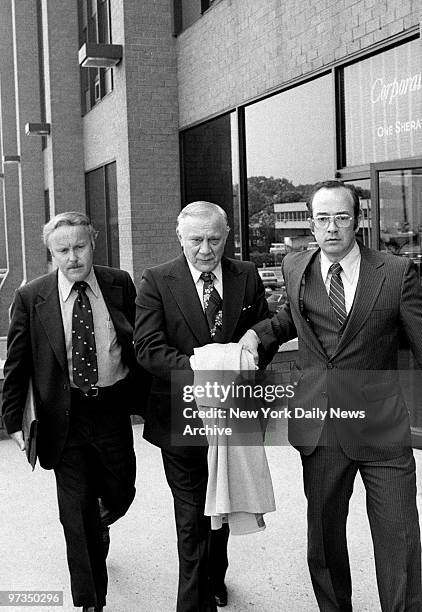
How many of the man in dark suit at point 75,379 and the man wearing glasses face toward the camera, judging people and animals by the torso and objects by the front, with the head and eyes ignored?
2

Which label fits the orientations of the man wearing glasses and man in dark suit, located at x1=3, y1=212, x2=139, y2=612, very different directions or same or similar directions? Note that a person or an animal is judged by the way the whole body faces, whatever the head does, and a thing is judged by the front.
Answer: same or similar directions

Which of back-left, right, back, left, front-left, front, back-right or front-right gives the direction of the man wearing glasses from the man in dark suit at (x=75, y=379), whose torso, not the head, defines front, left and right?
front-left

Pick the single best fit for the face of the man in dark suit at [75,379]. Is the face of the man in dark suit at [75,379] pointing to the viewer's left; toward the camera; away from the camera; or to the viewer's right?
toward the camera

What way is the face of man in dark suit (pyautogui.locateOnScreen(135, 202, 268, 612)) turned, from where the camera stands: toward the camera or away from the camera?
toward the camera

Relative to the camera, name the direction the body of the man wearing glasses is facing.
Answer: toward the camera

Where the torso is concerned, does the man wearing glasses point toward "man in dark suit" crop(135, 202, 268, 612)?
no

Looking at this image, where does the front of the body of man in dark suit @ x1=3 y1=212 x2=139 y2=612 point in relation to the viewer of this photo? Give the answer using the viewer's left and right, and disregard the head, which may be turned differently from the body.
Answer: facing the viewer

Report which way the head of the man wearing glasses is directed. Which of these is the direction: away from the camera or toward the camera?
toward the camera
